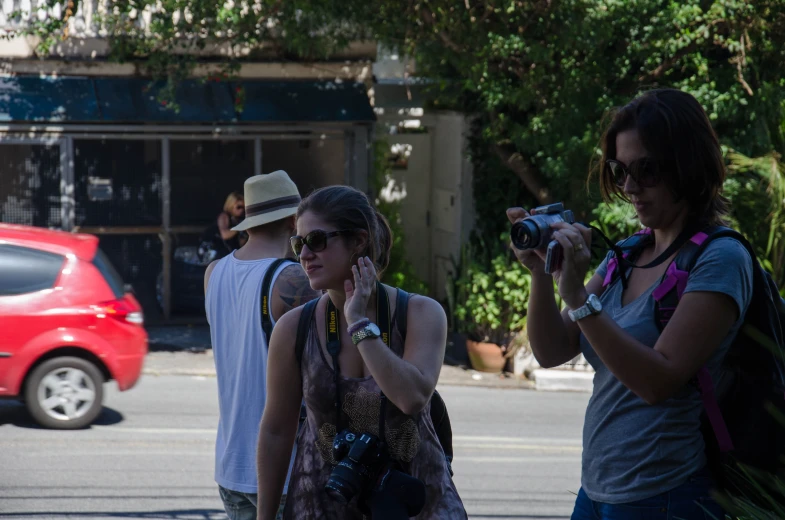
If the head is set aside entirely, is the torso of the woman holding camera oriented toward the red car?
no

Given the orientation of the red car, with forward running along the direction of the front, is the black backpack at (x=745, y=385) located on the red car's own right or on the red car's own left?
on the red car's own left

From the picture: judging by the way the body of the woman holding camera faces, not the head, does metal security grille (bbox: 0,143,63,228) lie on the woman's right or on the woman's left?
on the woman's right

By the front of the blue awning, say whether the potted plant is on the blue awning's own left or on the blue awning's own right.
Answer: on the blue awning's own left

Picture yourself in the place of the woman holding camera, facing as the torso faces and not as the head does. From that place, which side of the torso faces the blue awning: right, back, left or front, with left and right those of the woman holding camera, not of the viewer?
right

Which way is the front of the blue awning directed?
toward the camera

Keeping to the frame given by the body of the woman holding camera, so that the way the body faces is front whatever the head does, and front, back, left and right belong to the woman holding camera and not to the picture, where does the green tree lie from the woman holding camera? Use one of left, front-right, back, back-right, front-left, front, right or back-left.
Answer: back-right

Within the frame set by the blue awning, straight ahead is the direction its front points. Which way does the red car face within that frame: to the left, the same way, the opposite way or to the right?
to the right

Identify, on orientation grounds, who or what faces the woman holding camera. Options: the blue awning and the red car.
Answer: the blue awning

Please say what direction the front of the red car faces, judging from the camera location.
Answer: facing to the left of the viewer

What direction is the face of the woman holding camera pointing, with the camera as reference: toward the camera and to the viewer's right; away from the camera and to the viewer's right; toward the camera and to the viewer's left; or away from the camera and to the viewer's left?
toward the camera and to the viewer's left

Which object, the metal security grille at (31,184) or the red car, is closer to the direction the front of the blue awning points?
the red car

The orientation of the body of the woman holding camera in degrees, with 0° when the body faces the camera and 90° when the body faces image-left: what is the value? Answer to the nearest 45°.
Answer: approximately 45°

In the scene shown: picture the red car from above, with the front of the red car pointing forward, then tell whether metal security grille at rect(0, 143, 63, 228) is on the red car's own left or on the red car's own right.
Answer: on the red car's own right

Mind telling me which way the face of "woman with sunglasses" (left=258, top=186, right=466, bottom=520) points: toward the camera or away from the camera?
toward the camera

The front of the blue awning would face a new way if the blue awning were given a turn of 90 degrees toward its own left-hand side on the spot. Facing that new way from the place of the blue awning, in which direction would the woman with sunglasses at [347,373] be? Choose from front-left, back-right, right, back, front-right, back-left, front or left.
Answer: right
